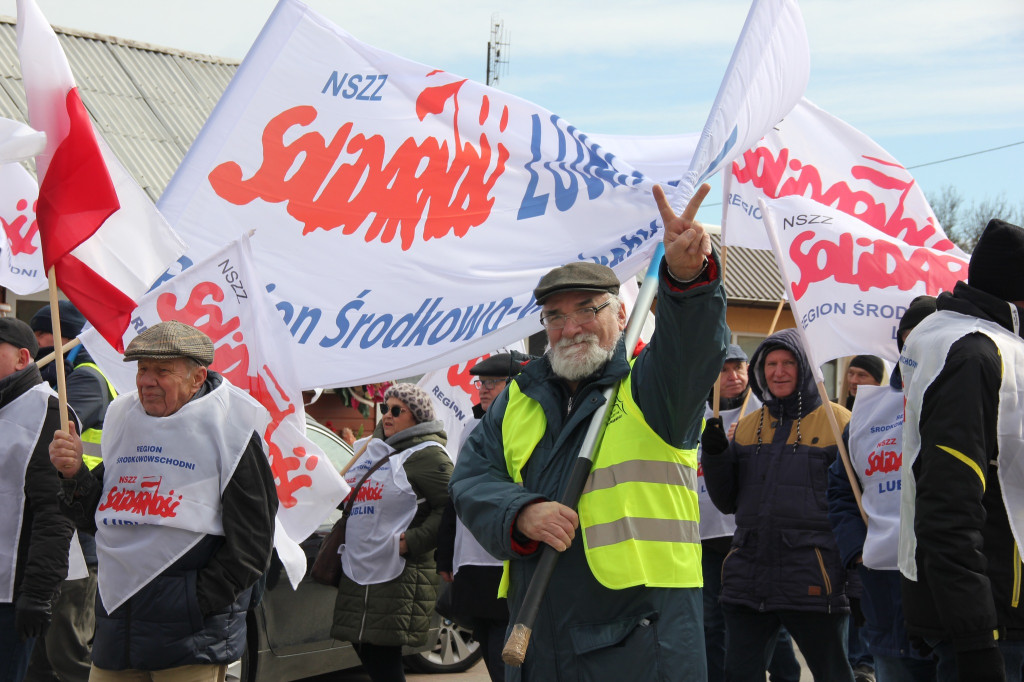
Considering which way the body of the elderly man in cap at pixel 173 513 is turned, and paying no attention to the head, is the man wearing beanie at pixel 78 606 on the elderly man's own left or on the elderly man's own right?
on the elderly man's own right

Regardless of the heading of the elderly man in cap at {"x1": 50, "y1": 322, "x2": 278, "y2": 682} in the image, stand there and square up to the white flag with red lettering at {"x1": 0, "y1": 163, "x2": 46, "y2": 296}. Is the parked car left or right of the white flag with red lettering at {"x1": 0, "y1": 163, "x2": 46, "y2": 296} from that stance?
right

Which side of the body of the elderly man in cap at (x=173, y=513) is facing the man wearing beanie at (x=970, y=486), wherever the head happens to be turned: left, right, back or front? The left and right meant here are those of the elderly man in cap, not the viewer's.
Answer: left
